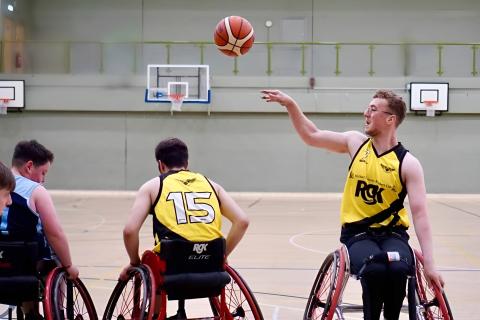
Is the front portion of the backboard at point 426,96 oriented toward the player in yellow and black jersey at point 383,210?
yes

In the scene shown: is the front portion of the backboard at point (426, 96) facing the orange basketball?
yes

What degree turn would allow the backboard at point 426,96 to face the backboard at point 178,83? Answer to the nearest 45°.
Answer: approximately 90° to its right

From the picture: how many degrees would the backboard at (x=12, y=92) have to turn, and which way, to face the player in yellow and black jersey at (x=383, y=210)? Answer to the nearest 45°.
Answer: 0° — it already faces them

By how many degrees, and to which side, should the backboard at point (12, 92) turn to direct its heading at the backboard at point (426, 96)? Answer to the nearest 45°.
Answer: approximately 90° to its left

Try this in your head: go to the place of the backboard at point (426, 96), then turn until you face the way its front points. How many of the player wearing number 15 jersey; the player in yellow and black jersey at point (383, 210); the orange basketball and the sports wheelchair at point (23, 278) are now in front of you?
4

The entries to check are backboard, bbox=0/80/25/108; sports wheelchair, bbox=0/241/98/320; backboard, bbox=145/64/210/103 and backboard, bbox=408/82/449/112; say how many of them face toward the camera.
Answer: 3

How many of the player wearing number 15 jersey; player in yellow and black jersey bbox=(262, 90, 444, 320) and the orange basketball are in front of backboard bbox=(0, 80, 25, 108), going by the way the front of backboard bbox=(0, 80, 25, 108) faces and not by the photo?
3

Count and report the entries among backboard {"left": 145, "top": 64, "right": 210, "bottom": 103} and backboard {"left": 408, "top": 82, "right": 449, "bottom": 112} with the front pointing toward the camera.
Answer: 2

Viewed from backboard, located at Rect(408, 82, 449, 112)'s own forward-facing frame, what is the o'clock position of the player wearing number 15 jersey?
The player wearing number 15 jersey is roughly at 12 o'clock from the backboard.

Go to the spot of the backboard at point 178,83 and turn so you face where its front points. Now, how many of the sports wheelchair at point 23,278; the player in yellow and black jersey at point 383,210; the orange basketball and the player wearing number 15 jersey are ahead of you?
4

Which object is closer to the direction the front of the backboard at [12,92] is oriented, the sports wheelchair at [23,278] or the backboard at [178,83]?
the sports wheelchair
